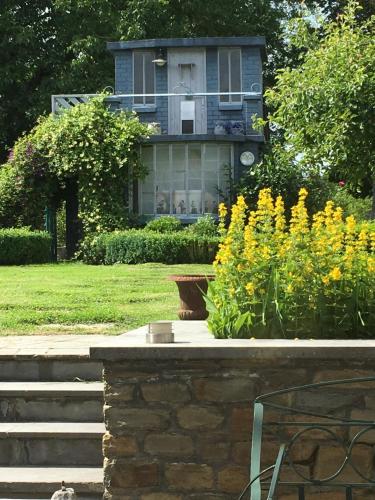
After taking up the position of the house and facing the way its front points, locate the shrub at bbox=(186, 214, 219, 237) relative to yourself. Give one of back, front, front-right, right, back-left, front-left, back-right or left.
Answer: front

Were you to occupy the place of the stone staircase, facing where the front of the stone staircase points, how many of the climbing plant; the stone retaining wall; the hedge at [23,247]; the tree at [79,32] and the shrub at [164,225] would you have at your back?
4

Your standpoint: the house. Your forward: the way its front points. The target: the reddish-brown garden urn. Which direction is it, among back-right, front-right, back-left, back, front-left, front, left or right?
front

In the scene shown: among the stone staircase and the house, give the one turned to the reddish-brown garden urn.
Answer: the house

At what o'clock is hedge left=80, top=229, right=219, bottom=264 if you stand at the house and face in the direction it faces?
The hedge is roughly at 12 o'clock from the house.

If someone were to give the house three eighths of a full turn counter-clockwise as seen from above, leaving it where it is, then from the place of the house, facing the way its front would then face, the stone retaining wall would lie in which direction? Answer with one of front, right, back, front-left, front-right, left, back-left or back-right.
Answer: back-right

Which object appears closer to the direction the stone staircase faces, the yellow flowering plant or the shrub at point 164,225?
the yellow flowering plant

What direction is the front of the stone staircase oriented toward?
toward the camera

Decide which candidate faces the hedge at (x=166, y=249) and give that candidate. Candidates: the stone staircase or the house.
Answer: the house

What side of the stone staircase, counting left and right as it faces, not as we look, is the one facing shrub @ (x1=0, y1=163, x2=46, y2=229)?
back

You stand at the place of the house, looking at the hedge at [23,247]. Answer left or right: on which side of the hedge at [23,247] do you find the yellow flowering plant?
left

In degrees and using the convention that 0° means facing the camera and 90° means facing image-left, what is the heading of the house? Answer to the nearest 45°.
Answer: approximately 0°

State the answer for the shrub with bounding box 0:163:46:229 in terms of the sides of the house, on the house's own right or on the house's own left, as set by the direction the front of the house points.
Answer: on the house's own right

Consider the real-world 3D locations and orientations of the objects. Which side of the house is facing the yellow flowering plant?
front

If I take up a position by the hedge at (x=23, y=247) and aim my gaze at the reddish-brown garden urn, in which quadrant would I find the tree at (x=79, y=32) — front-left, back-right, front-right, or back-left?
back-left

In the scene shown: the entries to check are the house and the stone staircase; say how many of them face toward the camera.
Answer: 2

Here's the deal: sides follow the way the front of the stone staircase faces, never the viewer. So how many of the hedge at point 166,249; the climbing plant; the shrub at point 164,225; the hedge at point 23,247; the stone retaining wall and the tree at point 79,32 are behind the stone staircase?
5

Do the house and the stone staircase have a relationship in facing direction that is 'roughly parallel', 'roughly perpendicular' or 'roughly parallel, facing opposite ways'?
roughly parallel
